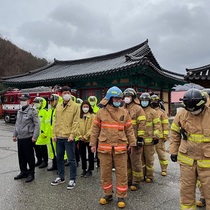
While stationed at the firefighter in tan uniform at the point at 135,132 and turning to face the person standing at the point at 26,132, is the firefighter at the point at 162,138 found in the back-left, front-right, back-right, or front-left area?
back-right

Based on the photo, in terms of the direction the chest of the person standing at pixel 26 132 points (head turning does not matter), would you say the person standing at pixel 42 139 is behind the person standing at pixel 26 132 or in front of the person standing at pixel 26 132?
behind

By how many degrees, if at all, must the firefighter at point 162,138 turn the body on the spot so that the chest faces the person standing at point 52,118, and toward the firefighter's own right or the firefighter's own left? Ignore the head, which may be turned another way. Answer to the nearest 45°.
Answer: approximately 45° to the firefighter's own right

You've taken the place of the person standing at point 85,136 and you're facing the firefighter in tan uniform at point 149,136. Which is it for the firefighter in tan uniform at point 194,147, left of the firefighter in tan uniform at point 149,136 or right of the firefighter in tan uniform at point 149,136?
right

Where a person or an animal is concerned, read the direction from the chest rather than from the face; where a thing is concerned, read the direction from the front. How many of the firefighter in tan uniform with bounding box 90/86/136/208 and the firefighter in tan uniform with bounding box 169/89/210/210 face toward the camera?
2

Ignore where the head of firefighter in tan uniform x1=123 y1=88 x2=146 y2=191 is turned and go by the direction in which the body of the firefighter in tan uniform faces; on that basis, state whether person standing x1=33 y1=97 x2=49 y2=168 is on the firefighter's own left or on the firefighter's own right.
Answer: on the firefighter's own right

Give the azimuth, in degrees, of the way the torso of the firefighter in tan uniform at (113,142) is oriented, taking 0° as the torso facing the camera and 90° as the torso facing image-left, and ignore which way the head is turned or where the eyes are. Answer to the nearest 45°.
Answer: approximately 0°

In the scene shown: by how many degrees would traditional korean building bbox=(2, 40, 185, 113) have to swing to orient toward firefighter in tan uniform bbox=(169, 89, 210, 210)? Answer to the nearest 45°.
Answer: approximately 45° to its left

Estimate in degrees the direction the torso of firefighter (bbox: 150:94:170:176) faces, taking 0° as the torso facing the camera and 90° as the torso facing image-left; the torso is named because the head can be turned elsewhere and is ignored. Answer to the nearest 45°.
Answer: approximately 45°
